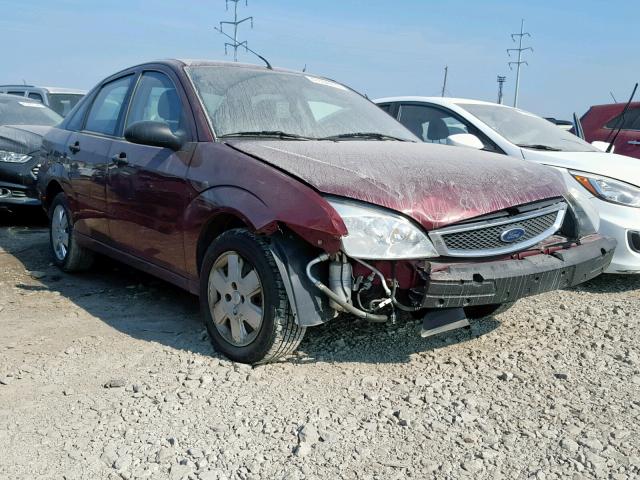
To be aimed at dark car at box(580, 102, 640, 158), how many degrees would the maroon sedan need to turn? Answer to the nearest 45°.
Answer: approximately 90° to its left

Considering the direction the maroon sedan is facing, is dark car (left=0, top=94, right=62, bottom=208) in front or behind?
behind

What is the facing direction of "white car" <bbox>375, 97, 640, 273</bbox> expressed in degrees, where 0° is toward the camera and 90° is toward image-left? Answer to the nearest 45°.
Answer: approximately 315°

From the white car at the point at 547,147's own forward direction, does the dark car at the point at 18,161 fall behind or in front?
behind

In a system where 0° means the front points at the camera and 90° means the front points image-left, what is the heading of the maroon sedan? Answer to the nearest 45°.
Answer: approximately 315°
